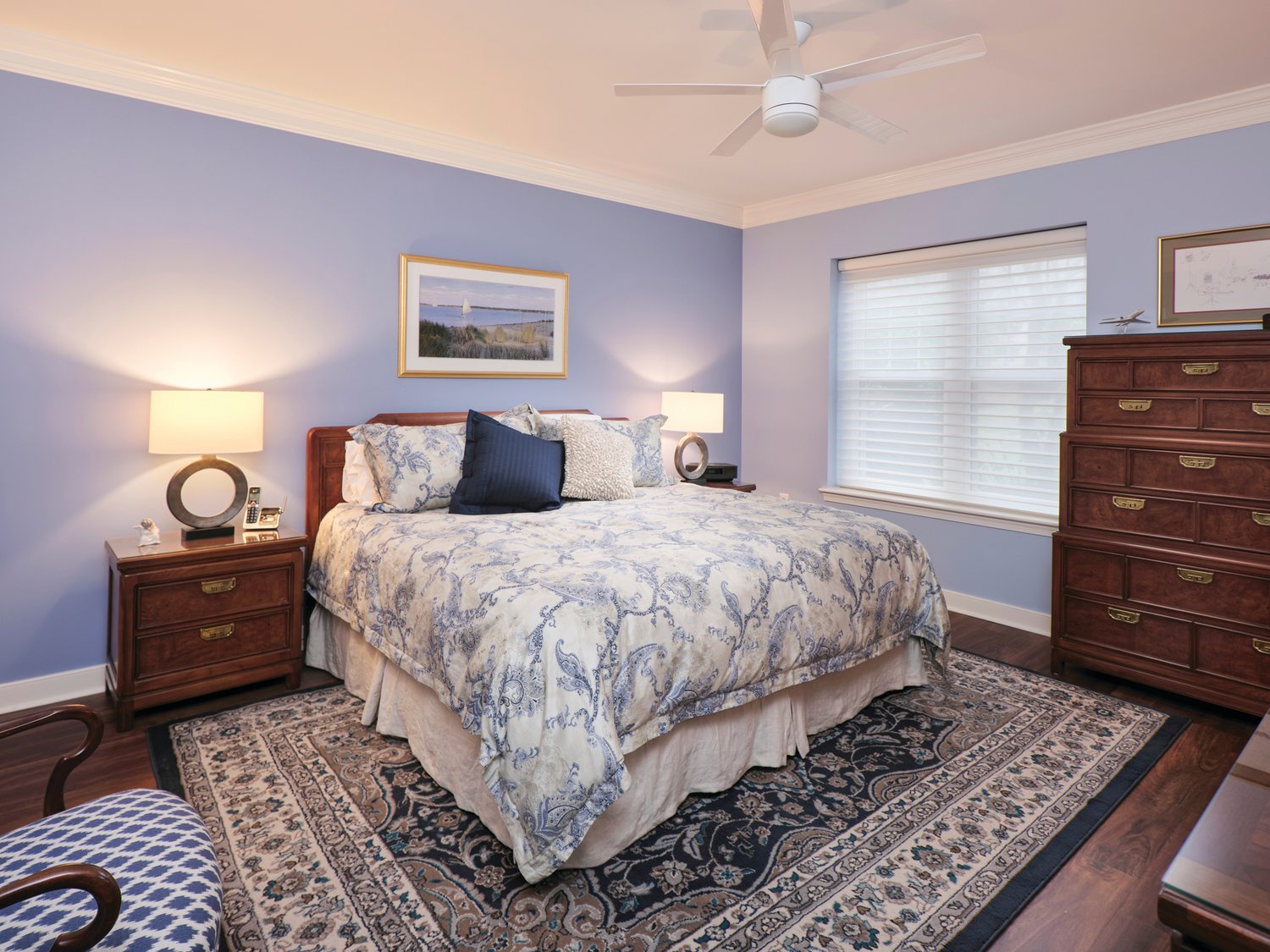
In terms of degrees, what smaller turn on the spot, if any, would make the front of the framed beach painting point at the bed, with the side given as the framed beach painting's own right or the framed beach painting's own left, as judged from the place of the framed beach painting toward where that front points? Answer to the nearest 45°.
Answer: approximately 45° to the framed beach painting's own right

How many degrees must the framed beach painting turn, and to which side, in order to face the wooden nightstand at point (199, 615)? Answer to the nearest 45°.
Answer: approximately 90° to its right

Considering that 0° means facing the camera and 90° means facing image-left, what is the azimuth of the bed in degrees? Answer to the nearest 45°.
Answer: approximately 315°

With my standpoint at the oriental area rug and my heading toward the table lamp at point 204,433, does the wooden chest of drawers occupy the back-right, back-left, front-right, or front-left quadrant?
back-right

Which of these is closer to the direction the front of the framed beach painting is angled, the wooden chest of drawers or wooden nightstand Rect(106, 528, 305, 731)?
the wooden chest of drawers

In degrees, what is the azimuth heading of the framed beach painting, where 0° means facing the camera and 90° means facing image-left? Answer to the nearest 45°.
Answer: approximately 315°

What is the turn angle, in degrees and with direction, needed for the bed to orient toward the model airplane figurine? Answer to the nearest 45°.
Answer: approximately 90° to its left

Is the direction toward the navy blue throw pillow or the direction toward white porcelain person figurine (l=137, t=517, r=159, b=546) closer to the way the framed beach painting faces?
the navy blue throw pillow

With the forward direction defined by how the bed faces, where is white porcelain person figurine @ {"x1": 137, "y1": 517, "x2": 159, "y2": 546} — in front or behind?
behind

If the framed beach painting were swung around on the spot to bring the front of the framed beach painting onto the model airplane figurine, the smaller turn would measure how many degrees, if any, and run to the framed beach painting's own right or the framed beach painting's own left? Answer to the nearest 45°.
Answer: approximately 45° to the framed beach painting's own left

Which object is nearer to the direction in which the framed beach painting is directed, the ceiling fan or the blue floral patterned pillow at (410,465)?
the ceiling fan
